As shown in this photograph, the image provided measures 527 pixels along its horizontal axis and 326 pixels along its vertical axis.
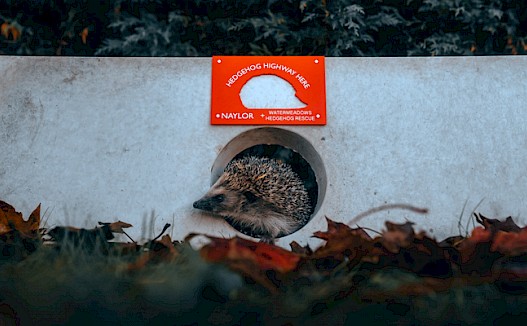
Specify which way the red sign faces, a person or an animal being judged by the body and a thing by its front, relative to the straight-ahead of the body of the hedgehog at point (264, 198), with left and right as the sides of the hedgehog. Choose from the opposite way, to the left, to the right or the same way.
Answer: to the left

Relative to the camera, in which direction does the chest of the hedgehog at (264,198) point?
to the viewer's left

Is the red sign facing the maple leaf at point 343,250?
yes

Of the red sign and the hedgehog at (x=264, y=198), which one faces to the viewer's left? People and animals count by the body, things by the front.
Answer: the hedgehog

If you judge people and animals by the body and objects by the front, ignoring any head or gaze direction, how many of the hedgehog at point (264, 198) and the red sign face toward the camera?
1

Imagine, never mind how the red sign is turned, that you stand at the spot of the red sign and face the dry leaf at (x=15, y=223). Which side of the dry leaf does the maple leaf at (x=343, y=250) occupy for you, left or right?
left

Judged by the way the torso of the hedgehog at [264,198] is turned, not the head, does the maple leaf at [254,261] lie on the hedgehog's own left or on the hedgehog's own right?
on the hedgehog's own left

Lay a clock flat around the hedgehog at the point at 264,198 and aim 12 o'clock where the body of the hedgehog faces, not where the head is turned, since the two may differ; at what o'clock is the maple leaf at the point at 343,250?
The maple leaf is roughly at 9 o'clock from the hedgehog.

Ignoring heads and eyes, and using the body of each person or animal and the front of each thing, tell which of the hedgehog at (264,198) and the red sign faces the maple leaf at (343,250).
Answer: the red sign

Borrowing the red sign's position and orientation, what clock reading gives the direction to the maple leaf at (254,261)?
The maple leaf is roughly at 12 o'clock from the red sign.
